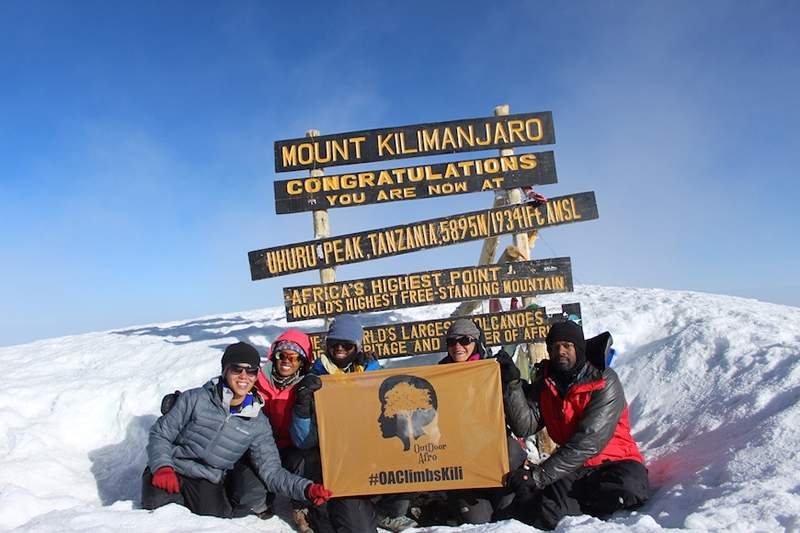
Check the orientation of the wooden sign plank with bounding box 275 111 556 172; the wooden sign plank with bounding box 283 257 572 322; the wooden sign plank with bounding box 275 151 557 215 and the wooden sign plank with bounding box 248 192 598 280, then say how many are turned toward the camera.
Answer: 4

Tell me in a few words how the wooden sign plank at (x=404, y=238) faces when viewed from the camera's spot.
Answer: facing the viewer

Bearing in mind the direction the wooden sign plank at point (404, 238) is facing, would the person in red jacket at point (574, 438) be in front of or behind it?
in front

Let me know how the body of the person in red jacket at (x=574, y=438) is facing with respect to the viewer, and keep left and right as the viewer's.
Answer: facing the viewer and to the left of the viewer

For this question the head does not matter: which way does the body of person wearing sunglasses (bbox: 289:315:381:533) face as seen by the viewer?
toward the camera

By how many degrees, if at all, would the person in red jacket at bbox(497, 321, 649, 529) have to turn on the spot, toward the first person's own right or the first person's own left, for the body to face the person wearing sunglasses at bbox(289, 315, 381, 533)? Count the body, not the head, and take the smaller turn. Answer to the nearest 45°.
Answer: approximately 45° to the first person's own right

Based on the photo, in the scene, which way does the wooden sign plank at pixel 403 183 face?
toward the camera

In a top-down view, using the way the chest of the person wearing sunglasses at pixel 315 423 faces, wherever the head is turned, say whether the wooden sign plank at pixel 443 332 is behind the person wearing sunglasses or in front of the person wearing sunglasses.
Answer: behind

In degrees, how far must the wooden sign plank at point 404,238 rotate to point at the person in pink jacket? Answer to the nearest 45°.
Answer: approximately 45° to its right

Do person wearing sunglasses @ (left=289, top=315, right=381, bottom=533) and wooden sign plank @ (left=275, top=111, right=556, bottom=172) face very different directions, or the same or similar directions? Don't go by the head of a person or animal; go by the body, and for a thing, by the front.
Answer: same or similar directions

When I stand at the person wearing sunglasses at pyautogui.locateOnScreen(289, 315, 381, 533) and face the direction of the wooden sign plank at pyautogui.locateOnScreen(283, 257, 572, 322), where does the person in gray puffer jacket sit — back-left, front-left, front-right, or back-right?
back-left

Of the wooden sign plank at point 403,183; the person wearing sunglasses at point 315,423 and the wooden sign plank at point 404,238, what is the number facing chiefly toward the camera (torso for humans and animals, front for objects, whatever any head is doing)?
3
